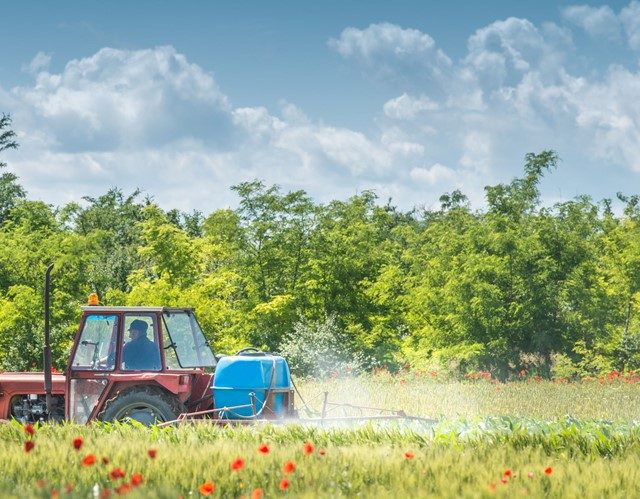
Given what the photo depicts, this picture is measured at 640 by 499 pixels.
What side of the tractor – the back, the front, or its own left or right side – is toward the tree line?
right

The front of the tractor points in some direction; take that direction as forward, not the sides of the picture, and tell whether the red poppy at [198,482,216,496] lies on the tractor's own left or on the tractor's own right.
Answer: on the tractor's own left

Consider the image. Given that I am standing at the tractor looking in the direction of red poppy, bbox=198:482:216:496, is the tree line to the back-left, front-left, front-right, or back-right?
back-left

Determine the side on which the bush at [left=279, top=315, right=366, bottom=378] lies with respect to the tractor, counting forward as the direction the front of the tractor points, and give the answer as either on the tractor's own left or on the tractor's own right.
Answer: on the tractor's own right

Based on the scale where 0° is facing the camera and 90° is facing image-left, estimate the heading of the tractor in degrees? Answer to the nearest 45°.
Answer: approximately 90°
